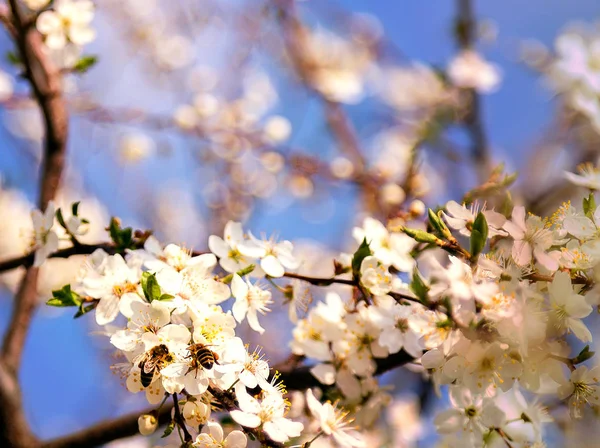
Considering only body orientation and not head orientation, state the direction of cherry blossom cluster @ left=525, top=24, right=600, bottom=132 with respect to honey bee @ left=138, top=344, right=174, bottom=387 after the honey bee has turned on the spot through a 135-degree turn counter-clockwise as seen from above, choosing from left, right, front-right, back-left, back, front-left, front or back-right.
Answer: back-right

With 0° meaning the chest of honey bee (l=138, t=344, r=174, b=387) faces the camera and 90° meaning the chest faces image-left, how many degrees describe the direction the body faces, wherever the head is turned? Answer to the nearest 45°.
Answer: approximately 225°

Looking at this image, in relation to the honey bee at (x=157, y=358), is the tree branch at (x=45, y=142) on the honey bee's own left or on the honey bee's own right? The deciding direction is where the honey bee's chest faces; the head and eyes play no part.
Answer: on the honey bee's own left
